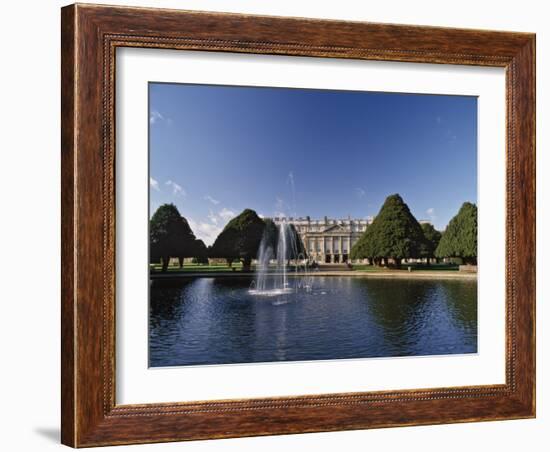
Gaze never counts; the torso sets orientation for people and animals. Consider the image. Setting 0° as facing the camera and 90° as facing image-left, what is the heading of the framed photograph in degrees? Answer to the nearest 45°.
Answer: approximately 315°
